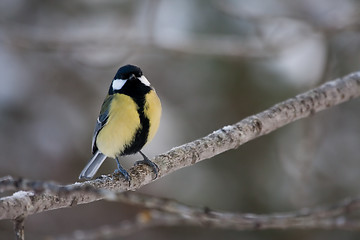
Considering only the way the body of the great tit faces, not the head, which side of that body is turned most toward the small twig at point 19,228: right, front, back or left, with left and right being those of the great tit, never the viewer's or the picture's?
right

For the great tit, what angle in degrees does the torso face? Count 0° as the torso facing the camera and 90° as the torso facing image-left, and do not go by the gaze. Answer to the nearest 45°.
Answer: approximately 315°
